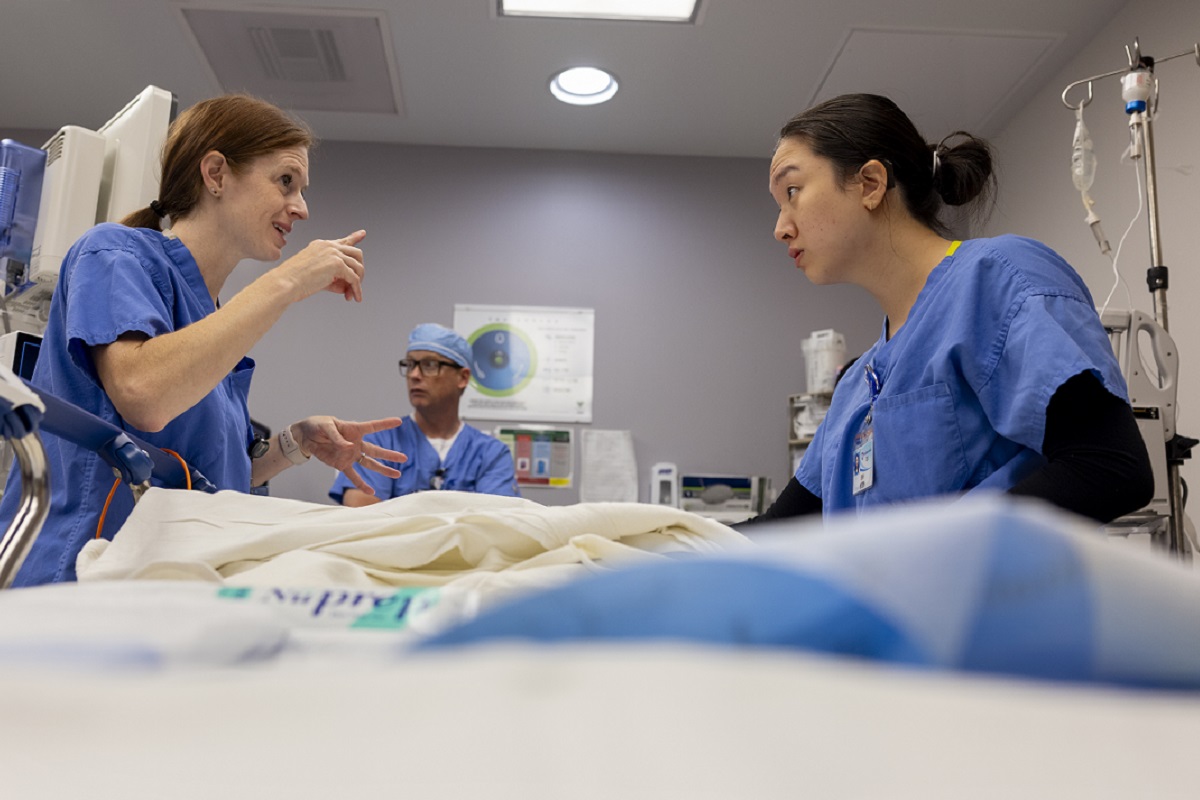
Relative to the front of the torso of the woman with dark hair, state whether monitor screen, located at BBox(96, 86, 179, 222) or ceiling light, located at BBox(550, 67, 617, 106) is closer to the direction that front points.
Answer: the monitor screen

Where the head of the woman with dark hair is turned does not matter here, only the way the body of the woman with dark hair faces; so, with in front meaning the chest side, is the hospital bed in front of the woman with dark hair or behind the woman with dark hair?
in front

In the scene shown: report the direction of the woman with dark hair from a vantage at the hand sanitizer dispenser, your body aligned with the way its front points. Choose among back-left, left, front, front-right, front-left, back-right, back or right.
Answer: front

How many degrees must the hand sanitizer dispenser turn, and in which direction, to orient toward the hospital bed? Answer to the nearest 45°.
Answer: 0° — it already faces it

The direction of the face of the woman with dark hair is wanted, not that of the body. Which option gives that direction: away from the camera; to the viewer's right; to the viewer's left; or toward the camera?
to the viewer's left

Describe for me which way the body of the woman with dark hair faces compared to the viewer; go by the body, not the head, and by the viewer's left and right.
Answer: facing the viewer and to the left of the viewer

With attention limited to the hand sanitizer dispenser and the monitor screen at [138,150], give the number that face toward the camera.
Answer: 1

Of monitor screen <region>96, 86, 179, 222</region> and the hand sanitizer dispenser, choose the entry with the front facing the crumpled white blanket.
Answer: the hand sanitizer dispenser

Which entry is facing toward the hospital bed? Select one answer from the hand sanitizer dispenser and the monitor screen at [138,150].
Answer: the hand sanitizer dispenser

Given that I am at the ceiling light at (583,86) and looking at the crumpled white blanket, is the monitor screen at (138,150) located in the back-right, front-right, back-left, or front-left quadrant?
front-right

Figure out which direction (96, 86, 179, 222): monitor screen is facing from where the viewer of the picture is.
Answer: facing away from the viewer and to the right of the viewer

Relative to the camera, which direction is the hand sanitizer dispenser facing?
toward the camera

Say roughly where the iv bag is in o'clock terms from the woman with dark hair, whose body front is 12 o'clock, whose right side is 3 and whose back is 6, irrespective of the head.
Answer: The iv bag is roughly at 5 o'clock from the woman with dark hair.

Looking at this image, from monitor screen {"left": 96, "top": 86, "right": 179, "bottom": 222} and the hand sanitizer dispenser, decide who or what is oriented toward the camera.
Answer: the hand sanitizer dispenser

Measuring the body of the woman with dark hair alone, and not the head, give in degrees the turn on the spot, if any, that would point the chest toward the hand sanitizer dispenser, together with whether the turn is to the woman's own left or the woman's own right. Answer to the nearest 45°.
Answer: approximately 90° to the woman's own right

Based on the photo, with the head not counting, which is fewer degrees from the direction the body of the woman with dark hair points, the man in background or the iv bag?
the man in background

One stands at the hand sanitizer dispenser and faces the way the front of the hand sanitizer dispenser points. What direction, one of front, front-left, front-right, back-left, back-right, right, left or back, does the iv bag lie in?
front-left
